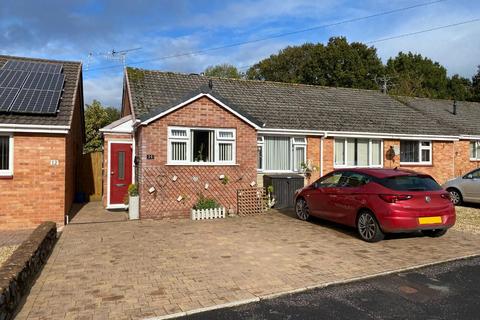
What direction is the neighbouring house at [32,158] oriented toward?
toward the camera

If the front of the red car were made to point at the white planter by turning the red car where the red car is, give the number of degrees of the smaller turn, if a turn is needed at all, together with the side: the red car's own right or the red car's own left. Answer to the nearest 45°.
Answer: approximately 45° to the red car's own left

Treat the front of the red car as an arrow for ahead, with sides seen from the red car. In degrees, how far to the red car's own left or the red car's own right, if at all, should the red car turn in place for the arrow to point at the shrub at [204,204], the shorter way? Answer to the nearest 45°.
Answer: approximately 45° to the red car's own left

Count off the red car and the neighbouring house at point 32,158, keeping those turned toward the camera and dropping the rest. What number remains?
1

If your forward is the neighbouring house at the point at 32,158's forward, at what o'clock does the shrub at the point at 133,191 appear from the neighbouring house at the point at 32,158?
The shrub is roughly at 9 o'clock from the neighbouring house.

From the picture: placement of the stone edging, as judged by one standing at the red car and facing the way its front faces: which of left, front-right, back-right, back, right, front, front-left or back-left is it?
left

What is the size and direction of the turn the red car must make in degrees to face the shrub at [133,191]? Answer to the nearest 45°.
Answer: approximately 45° to its left

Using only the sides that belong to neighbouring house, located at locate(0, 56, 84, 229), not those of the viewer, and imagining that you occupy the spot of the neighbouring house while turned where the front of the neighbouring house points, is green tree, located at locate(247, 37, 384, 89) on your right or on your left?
on your left

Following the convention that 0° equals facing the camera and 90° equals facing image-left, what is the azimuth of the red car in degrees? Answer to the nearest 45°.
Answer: approximately 135°

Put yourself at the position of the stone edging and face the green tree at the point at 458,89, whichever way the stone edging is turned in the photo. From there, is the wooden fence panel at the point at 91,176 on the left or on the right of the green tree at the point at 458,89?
left
